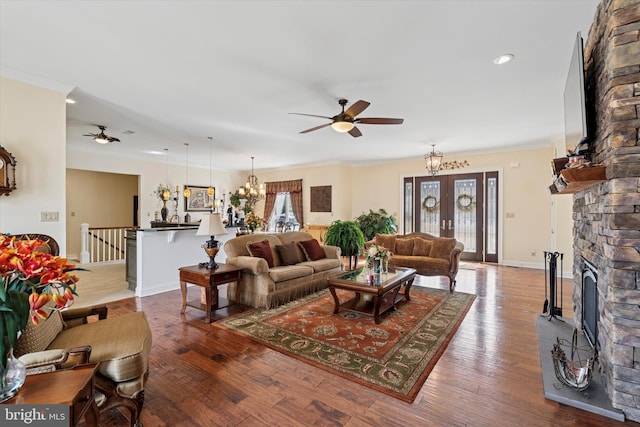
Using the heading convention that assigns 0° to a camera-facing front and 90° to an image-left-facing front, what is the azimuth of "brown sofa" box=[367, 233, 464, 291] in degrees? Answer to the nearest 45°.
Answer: approximately 45°

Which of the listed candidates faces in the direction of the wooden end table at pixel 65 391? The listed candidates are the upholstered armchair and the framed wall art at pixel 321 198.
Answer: the framed wall art

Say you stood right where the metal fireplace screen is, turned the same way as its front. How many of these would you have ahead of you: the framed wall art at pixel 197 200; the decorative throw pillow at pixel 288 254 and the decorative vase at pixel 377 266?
3

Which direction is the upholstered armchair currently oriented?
to the viewer's right

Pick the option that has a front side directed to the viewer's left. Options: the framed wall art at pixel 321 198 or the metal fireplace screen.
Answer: the metal fireplace screen

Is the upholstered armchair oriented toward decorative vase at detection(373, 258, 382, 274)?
yes

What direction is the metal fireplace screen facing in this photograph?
to the viewer's left

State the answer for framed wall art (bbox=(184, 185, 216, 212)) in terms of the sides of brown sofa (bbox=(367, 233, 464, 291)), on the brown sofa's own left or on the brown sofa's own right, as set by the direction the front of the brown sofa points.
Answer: on the brown sofa's own right

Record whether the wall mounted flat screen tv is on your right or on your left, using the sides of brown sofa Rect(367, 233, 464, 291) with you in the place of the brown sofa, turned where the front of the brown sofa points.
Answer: on your left

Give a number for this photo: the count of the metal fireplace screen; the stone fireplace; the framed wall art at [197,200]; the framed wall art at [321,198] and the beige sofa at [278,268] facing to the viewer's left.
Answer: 2

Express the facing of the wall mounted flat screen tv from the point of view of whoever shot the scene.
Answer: facing to the left of the viewer
